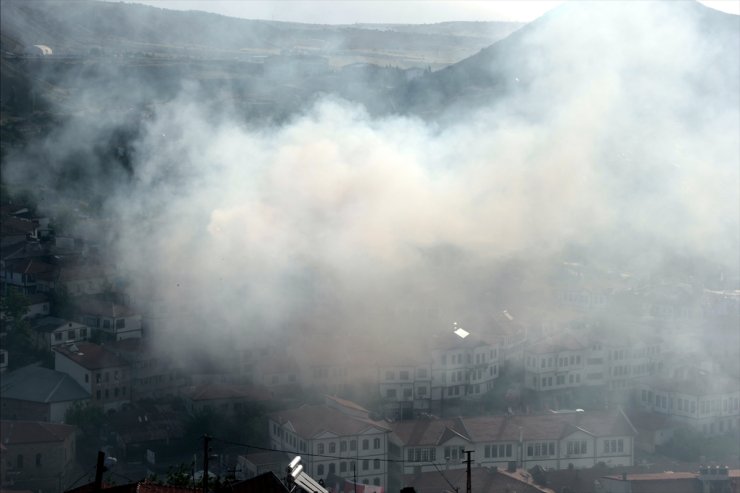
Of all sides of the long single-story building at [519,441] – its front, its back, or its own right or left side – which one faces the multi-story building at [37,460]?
right

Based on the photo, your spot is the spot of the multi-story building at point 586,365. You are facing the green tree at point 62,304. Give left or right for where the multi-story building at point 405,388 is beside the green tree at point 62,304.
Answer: left

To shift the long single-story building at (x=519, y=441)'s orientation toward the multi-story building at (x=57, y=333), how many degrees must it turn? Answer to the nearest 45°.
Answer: approximately 90° to its right

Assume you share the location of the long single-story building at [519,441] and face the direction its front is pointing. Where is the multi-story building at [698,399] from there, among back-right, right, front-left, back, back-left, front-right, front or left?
back-left

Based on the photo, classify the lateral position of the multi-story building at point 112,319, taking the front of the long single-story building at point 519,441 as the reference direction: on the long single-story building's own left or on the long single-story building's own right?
on the long single-story building's own right

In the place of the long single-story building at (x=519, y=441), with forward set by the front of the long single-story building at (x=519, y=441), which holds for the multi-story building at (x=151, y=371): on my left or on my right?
on my right

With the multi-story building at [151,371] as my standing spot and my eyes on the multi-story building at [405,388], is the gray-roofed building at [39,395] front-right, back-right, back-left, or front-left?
back-right

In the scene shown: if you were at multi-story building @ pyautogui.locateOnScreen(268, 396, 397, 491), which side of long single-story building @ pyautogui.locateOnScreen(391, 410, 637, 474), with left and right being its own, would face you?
right

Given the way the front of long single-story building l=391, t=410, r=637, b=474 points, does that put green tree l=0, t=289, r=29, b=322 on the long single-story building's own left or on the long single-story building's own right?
on the long single-story building's own right

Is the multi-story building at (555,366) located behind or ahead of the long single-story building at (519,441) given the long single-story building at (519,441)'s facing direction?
behind

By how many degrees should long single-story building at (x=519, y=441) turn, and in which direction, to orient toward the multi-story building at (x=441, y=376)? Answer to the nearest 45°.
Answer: approximately 135° to its right

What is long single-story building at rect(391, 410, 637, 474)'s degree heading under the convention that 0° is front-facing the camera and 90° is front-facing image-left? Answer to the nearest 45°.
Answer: approximately 0°
